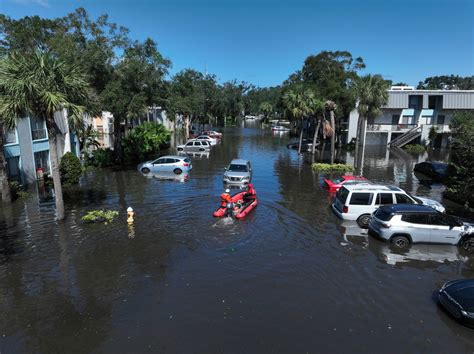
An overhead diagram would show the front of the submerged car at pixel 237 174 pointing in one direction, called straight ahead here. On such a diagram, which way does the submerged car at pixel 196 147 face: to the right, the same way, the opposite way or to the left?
to the right

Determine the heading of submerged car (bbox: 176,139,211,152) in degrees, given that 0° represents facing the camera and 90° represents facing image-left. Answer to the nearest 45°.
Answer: approximately 90°

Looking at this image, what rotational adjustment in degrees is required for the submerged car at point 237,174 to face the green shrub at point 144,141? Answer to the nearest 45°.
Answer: approximately 135° to its right

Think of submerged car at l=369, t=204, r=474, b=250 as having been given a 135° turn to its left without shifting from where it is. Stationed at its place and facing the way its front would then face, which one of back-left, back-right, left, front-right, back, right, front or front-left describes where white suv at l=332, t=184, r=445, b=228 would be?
front

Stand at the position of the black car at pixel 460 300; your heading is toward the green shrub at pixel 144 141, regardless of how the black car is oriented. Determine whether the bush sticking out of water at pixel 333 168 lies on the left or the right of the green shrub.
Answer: right

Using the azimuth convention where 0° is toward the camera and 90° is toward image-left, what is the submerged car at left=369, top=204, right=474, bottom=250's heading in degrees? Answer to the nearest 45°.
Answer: approximately 270°

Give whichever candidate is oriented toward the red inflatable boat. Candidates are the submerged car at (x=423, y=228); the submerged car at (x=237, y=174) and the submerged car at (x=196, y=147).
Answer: the submerged car at (x=237, y=174)

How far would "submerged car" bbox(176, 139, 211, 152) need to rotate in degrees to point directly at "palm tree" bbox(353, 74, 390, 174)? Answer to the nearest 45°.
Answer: approximately 135° to its left
